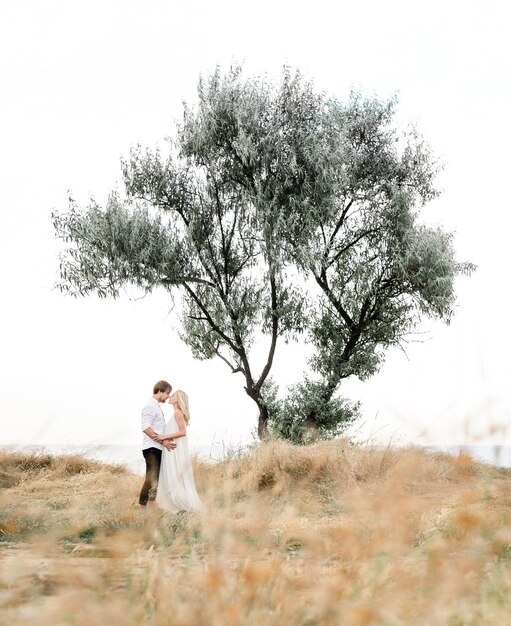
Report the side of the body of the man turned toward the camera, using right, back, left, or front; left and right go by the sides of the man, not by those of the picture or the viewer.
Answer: right

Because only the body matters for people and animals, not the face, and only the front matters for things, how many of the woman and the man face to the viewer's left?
1

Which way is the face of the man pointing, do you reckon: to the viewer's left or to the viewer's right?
to the viewer's right

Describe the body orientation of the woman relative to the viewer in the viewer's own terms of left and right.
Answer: facing to the left of the viewer

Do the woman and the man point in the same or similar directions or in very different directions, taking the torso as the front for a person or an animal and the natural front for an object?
very different directions

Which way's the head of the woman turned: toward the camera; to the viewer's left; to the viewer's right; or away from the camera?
to the viewer's left

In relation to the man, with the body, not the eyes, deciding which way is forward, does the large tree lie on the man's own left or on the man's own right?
on the man's own left

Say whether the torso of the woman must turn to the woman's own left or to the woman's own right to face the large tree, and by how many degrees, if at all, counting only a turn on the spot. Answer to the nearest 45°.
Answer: approximately 90° to the woman's own right
